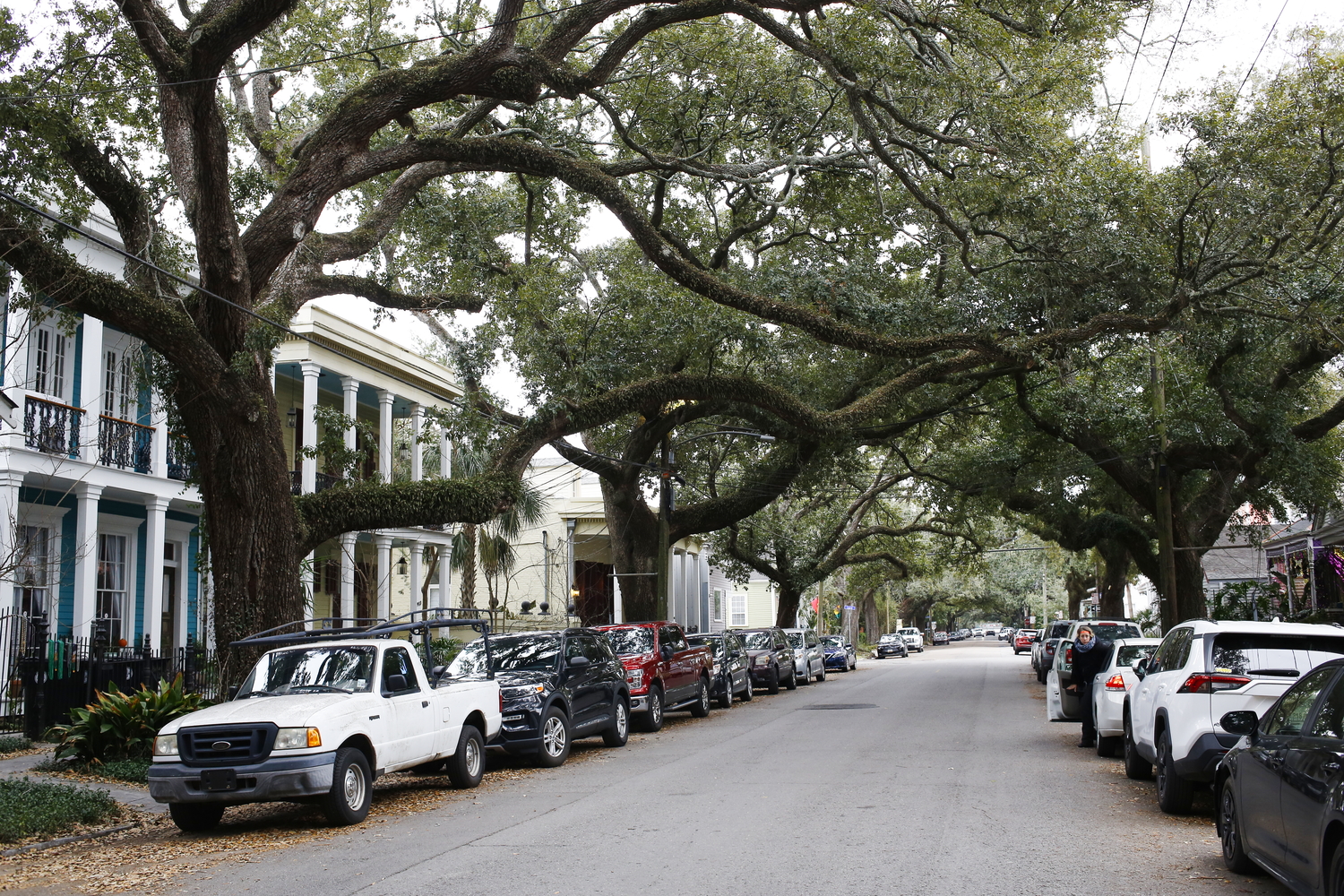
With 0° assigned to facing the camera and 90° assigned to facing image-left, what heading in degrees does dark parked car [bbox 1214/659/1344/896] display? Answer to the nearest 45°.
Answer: approximately 135°

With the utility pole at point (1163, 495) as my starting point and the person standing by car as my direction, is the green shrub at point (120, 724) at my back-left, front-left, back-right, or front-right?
front-right

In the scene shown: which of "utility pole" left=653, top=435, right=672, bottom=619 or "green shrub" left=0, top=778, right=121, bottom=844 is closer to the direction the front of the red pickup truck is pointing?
the green shrub

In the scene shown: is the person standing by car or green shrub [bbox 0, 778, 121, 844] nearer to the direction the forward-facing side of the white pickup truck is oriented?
the green shrub

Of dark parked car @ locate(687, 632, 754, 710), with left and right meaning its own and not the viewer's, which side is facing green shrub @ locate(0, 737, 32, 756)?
front

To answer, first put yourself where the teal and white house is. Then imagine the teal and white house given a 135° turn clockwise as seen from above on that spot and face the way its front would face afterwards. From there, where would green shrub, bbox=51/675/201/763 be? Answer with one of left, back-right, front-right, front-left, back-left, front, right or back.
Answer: left

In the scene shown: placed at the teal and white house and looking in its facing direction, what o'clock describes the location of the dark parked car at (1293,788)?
The dark parked car is roughly at 1 o'clock from the teal and white house.

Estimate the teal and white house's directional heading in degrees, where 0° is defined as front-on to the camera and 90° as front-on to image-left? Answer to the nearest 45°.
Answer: approximately 315°

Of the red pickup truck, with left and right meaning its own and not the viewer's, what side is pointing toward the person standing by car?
left

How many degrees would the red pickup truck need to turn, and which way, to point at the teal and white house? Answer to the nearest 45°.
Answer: approximately 45° to its right

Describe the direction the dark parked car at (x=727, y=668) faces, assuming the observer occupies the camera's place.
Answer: facing the viewer and to the left of the viewer

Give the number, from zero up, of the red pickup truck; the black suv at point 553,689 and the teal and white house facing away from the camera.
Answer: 0

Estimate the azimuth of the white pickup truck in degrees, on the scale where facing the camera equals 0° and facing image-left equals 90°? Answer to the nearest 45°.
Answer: approximately 45°

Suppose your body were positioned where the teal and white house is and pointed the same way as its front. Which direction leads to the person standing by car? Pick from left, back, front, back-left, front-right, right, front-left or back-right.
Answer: front
